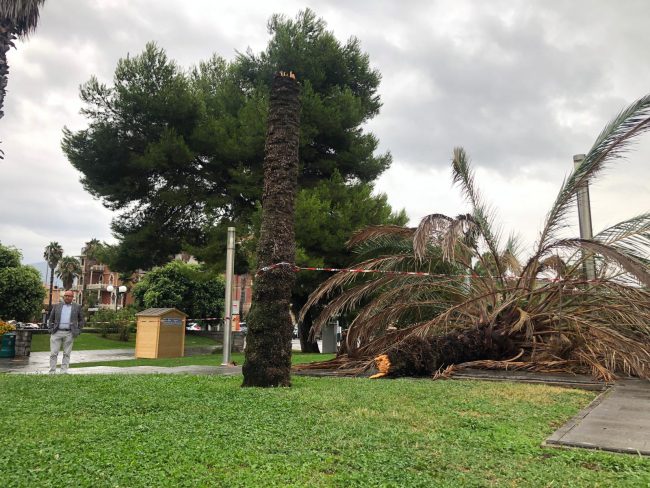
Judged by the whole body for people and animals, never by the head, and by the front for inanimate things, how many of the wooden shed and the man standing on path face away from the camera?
0

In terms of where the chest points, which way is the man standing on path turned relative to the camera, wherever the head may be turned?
toward the camera

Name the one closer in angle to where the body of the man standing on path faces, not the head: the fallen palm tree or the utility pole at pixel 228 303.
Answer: the fallen palm tree

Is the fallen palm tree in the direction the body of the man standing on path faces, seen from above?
no

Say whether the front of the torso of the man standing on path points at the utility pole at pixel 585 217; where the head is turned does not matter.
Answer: no

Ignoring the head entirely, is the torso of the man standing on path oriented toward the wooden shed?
no

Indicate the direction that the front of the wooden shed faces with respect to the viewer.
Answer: facing the viewer and to the right of the viewer

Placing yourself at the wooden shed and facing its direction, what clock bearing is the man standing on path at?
The man standing on path is roughly at 2 o'clock from the wooden shed.

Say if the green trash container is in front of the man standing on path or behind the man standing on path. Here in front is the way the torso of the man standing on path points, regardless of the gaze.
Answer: behind
